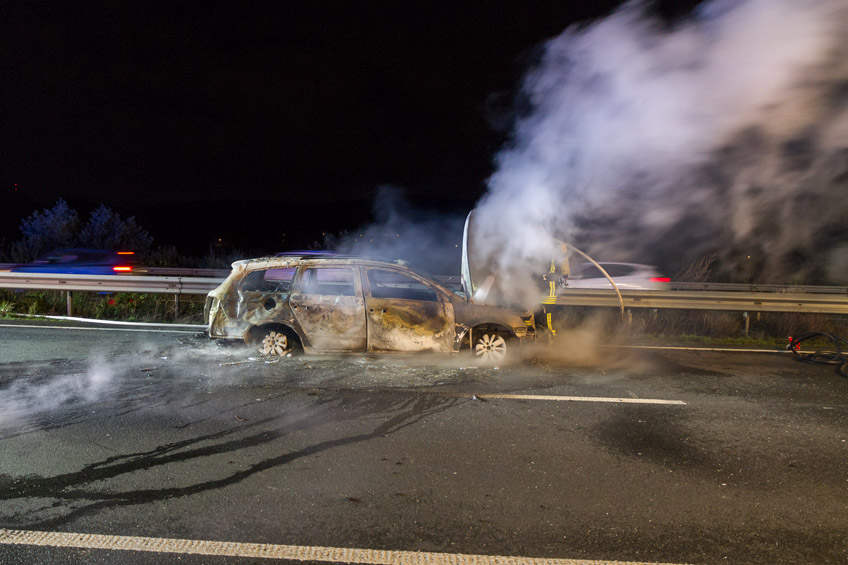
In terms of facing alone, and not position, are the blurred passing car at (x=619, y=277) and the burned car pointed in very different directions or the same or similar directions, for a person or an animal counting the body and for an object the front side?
very different directions

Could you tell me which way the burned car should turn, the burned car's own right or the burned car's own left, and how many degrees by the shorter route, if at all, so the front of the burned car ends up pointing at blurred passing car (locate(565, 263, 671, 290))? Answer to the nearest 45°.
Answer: approximately 45° to the burned car's own left

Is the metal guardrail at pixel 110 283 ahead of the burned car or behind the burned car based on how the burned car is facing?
behind

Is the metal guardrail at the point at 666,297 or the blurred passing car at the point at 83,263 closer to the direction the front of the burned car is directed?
the metal guardrail

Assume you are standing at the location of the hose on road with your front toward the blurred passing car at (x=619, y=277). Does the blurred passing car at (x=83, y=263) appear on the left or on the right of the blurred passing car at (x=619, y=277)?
left

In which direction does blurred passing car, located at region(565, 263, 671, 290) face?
to the viewer's left

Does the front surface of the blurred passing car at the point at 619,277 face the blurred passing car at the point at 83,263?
yes

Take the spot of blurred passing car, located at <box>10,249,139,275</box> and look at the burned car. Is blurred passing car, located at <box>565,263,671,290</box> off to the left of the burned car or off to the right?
left

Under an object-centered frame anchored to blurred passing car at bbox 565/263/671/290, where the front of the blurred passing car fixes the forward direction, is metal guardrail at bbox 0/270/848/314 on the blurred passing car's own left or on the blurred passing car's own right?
on the blurred passing car's own left

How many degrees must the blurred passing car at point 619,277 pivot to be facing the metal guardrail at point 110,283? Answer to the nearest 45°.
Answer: approximately 45° to its left

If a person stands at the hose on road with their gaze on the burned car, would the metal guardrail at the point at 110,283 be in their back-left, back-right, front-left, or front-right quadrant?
front-right

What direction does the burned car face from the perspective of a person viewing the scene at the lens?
facing to the right of the viewer

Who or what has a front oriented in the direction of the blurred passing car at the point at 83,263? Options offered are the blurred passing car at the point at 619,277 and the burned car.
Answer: the blurred passing car at the point at 619,277

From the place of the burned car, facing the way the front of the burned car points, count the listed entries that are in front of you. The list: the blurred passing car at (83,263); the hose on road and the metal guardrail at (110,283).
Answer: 1

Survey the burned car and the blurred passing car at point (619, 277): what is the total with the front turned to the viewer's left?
1

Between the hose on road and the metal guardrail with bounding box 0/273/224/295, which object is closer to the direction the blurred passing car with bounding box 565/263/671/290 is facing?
the metal guardrail
